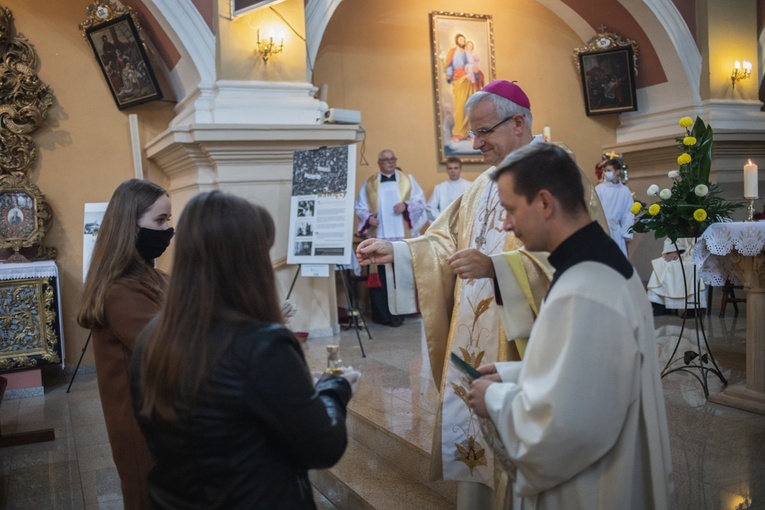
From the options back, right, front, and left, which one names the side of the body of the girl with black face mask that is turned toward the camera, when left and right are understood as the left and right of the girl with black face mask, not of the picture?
right

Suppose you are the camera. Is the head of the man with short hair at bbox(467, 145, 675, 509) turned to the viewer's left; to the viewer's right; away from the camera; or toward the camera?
to the viewer's left

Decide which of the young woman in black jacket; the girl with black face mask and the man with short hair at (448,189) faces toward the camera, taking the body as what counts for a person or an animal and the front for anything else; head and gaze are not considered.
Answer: the man with short hair

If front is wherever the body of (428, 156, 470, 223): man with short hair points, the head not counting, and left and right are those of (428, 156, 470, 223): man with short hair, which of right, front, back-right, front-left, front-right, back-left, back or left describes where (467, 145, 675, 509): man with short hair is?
front

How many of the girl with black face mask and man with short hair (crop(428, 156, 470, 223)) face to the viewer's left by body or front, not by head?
0

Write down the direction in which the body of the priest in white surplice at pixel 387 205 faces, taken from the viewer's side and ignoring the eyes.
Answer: toward the camera

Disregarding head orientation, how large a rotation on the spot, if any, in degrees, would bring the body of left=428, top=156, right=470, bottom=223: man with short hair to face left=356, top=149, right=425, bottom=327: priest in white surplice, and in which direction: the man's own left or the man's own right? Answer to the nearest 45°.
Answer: approximately 45° to the man's own right

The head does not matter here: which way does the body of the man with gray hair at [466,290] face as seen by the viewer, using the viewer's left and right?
facing the viewer and to the left of the viewer

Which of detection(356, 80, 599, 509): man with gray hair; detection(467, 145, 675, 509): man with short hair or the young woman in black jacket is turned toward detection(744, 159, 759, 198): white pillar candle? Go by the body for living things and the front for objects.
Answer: the young woman in black jacket

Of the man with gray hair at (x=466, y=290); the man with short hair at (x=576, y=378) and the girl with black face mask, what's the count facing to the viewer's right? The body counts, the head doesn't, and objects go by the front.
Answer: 1

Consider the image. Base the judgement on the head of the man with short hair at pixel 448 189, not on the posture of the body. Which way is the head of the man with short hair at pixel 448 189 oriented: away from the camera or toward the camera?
toward the camera

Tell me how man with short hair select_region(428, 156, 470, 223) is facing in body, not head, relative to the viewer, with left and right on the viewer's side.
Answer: facing the viewer

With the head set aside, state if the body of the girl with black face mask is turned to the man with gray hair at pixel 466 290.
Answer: yes

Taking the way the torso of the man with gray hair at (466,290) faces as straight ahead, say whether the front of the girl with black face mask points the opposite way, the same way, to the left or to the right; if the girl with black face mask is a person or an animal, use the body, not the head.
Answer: the opposite way

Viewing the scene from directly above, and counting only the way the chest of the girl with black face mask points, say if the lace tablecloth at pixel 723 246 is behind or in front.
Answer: in front

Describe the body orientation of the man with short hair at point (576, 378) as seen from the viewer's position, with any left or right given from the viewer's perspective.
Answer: facing to the left of the viewer

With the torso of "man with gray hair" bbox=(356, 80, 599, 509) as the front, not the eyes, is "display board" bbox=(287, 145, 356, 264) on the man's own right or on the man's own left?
on the man's own right

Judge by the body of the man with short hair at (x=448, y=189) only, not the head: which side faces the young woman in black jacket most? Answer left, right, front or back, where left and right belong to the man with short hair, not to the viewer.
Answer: front
